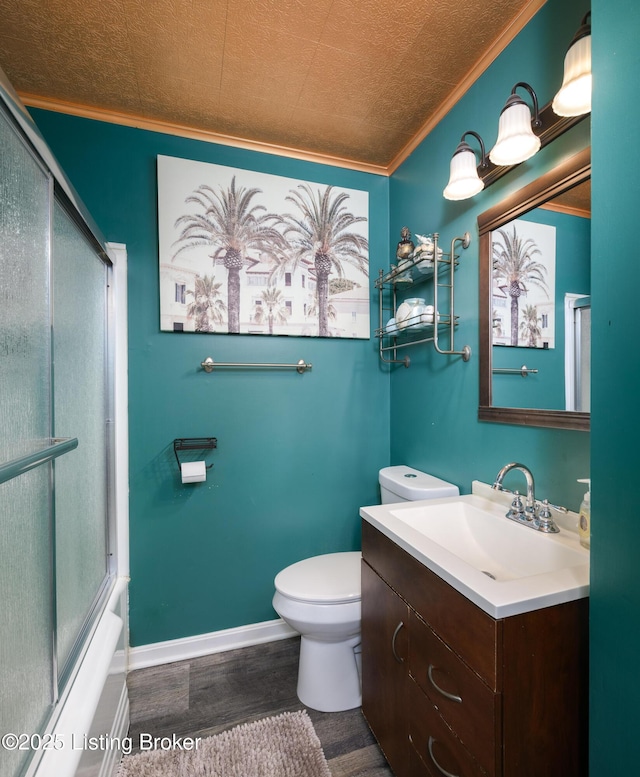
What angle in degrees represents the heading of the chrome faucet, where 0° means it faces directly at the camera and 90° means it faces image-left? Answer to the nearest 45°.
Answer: approximately 45°

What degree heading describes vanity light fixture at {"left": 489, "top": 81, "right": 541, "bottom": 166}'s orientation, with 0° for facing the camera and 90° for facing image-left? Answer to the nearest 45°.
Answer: approximately 45°

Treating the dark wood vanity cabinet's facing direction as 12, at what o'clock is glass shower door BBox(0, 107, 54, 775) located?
The glass shower door is roughly at 1 o'clock from the dark wood vanity cabinet.

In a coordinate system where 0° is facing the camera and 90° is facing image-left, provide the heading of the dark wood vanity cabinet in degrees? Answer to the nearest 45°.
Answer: approximately 45°

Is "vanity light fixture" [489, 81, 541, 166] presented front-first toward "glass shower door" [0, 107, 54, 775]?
yes

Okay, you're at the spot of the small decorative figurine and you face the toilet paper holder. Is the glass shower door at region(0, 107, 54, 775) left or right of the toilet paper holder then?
left

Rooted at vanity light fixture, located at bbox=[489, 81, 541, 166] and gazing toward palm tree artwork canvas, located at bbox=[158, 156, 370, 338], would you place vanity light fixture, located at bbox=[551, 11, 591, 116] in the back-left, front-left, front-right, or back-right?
back-left

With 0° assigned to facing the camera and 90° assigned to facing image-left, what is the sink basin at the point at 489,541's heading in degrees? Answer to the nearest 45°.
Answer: approximately 45°

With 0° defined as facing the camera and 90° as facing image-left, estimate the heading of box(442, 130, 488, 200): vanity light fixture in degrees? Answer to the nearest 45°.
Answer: approximately 45°
